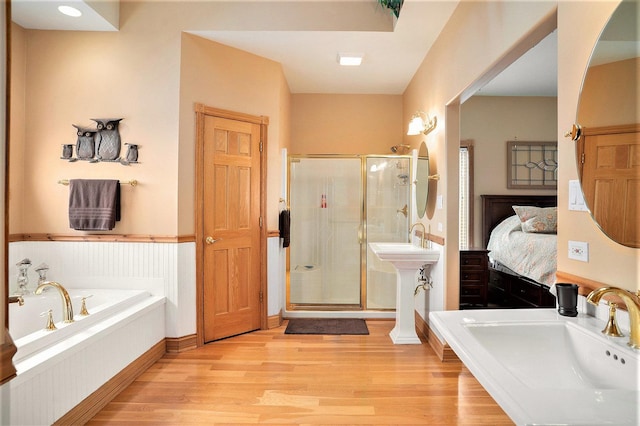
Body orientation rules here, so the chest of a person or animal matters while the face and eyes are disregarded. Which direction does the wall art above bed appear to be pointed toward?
toward the camera

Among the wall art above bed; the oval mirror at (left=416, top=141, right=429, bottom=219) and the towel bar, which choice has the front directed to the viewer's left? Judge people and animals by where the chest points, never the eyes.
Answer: the oval mirror

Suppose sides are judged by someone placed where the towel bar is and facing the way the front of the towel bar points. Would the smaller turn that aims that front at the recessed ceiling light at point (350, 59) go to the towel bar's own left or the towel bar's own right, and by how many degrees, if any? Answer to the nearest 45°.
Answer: approximately 90° to the towel bar's own left

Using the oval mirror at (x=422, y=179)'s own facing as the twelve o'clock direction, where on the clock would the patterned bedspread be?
The patterned bedspread is roughly at 5 o'clock from the oval mirror.

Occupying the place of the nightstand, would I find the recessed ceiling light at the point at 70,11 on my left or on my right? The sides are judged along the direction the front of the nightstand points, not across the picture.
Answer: on my right

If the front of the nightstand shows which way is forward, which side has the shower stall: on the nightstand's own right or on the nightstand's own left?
on the nightstand's own right

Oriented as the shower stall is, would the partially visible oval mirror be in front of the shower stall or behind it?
in front

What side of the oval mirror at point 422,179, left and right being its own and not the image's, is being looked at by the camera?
left

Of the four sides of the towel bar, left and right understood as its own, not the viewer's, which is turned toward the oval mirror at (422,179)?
left

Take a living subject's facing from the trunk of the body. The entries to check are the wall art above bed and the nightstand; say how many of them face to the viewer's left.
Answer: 0

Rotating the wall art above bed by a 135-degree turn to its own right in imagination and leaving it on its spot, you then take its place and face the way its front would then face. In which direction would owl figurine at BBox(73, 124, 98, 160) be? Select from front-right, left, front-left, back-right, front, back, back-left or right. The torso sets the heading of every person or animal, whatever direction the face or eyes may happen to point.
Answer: left

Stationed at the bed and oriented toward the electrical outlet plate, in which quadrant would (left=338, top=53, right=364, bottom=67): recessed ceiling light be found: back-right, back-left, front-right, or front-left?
front-right

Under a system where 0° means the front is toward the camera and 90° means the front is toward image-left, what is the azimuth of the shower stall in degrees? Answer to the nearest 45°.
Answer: approximately 0°

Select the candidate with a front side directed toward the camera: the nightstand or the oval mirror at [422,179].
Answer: the nightstand

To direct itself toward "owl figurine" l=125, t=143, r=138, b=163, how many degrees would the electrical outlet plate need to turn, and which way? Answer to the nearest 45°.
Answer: approximately 45° to its right

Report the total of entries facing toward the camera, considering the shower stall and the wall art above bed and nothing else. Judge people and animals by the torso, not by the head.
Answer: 2
